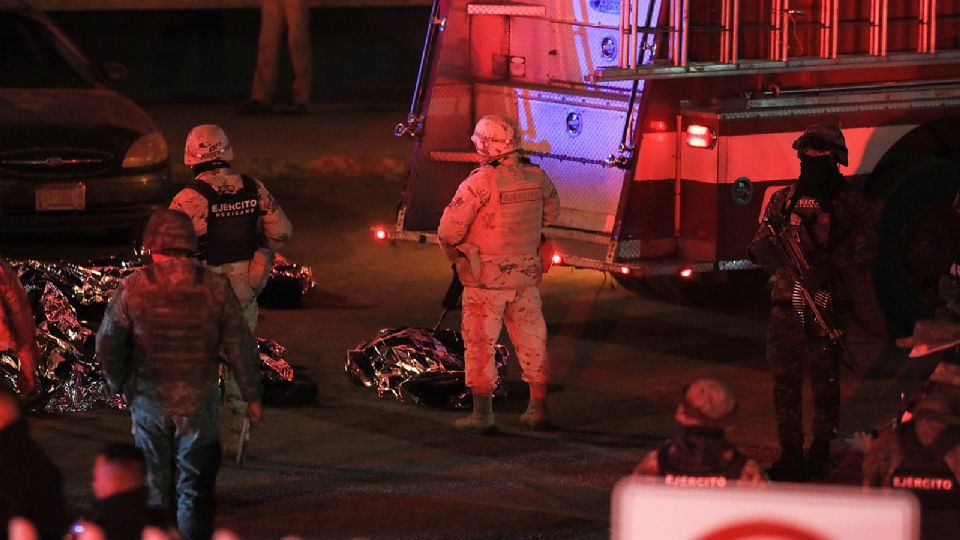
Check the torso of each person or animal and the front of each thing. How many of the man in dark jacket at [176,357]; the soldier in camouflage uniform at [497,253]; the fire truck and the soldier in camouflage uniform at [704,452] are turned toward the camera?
0

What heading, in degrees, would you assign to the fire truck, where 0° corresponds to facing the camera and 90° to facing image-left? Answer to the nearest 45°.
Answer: approximately 225°

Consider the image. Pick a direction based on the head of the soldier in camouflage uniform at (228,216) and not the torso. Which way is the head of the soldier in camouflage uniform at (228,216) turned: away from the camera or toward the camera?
away from the camera

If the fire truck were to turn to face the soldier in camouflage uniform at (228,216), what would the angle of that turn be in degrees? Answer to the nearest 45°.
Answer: approximately 180°

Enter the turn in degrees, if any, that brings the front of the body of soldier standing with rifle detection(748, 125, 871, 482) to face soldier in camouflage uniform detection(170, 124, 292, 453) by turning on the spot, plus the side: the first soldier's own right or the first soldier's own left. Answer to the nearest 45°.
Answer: approximately 90° to the first soldier's own right

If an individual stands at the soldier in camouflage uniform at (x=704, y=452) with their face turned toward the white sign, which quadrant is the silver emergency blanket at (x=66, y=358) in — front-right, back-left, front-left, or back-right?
back-right

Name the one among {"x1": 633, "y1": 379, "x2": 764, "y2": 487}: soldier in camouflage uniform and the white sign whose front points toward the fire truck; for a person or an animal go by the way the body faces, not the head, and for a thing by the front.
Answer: the soldier in camouflage uniform

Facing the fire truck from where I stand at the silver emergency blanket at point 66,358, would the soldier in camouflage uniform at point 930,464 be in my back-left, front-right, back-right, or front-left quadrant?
front-right

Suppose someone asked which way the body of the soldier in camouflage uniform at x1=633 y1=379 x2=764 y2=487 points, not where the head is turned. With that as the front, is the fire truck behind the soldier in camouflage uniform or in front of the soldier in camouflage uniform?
in front

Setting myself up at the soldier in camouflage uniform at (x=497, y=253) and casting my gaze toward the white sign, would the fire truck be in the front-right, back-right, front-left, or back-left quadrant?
back-left

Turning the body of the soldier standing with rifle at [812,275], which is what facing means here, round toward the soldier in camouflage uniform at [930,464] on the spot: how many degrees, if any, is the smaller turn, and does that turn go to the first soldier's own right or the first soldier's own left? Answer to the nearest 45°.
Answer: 0° — they already face them

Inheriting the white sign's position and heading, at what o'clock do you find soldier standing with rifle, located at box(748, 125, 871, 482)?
The soldier standing with rifle is roughly at 6 o'clock from the white sign.

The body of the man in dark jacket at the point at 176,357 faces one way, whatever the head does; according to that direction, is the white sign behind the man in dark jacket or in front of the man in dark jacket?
behind

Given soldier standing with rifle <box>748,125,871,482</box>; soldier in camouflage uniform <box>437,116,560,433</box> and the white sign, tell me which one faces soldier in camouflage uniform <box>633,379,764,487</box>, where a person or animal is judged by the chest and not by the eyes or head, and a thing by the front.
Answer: the soldier standing with rifle

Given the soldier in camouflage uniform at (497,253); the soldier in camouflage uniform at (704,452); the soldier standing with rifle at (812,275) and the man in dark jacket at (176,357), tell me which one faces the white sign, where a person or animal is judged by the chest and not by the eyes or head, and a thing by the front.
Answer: the soldier standing with rifle

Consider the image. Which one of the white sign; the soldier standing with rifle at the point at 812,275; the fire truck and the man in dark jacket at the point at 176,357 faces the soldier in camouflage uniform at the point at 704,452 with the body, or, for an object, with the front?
the soldier standing with rifle

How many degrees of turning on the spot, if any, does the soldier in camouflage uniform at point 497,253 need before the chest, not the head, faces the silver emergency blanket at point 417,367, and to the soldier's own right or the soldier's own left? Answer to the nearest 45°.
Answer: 0° — they already face it

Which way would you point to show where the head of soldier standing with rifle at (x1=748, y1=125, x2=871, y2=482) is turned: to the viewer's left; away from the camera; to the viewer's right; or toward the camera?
toward the camera

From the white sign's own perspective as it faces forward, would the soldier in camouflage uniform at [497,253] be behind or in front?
behind

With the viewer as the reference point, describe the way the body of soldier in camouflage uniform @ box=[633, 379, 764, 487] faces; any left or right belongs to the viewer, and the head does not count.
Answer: facing away from the viewer

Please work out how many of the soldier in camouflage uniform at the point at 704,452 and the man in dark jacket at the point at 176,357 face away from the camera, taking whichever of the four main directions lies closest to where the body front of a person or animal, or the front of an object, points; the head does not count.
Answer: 2

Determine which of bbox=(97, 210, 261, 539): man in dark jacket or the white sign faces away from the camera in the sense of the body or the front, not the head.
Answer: the man in dark jacket
